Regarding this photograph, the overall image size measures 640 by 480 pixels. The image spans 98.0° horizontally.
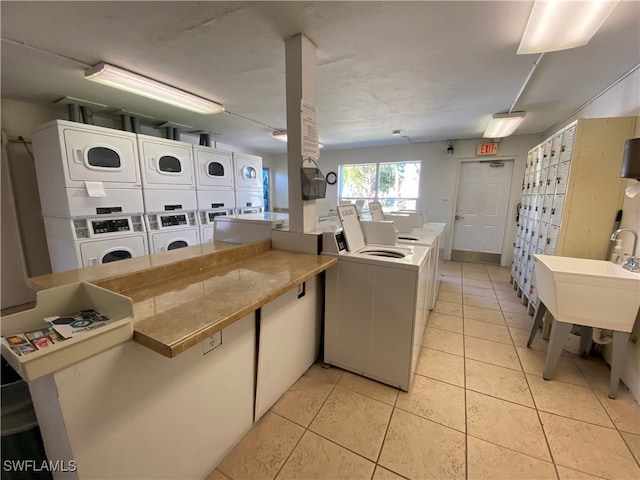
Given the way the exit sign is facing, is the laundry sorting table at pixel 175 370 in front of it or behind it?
in front

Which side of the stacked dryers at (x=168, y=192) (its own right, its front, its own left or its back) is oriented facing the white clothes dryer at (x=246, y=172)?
left

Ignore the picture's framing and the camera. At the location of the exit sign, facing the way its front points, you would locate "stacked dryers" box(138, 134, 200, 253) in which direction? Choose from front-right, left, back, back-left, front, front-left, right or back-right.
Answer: front-right

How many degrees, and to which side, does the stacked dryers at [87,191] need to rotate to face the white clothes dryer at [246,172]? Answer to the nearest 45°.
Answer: approximately 45° to its left

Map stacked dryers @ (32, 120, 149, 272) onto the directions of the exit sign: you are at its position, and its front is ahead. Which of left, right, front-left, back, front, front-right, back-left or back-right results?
front-right

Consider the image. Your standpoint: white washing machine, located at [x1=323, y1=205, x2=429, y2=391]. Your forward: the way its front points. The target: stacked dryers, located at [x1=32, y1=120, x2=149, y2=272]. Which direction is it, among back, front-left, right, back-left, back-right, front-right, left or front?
back

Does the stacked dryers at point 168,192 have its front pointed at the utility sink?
yes

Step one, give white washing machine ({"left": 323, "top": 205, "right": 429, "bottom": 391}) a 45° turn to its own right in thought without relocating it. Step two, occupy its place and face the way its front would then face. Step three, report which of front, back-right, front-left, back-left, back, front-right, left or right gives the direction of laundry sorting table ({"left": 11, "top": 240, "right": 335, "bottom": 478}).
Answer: right

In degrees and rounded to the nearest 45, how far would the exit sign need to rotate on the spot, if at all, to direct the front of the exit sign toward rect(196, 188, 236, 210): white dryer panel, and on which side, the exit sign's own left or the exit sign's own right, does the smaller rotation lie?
approximately 45° to the exit sign's own right

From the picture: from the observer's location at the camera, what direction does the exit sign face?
facing the viewer
